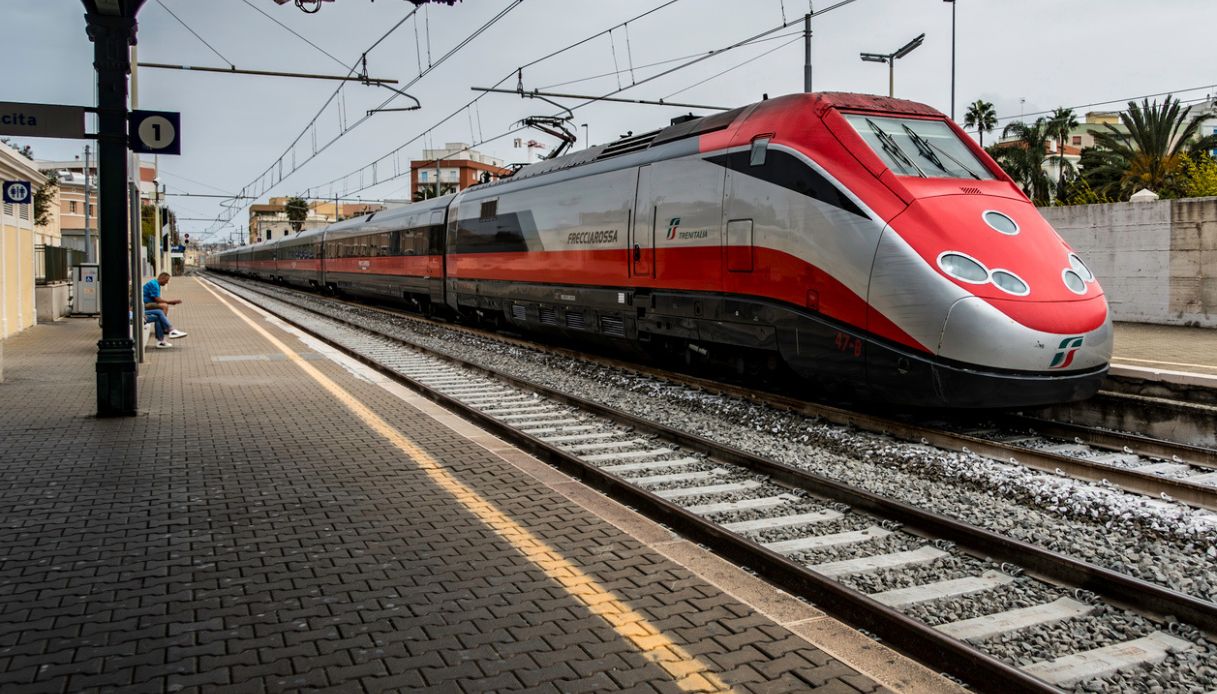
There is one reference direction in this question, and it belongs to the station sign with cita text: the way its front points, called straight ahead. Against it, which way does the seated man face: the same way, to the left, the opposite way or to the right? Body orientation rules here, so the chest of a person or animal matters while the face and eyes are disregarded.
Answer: to the left

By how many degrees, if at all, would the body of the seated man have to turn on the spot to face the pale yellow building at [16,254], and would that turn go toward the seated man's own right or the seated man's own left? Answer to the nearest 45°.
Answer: approximately 135° to the seated man's own left

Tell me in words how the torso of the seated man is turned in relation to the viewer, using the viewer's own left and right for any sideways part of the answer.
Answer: facing to the right of the viewer

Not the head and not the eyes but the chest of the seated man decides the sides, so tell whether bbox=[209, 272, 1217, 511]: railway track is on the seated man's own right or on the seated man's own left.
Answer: on the seated man's own right

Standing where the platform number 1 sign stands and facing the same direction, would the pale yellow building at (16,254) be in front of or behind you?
behind

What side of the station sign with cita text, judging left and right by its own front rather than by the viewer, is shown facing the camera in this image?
front

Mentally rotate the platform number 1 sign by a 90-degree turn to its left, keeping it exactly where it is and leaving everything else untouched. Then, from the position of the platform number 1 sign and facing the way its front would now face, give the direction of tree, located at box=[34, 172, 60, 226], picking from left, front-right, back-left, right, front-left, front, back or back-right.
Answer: left

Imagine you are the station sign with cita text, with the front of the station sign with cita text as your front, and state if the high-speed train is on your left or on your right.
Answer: on your left

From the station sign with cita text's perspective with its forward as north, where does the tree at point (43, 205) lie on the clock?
The tree is roughly at 6 o'clock from the station sign with cita text.

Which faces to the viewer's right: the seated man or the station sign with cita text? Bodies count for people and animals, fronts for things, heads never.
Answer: the seated man

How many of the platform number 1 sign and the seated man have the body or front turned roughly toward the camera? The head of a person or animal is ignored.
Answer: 1

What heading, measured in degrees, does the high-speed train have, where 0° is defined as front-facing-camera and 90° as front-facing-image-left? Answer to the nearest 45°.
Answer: approximately 315°
